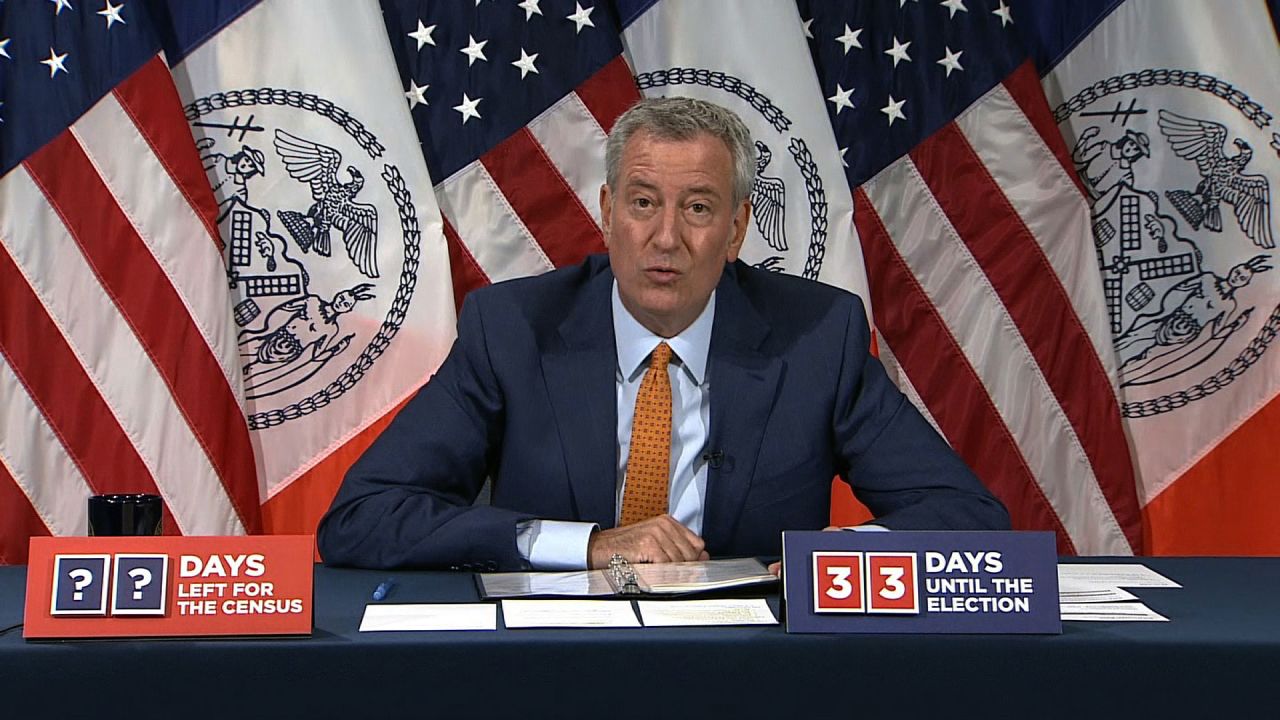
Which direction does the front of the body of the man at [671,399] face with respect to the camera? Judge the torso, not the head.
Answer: toward the camera

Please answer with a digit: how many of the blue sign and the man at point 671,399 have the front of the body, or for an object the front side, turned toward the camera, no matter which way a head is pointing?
2

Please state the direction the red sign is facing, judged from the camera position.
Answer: facing the viewer

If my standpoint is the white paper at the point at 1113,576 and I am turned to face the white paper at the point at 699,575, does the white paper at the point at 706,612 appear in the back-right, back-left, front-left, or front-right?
front-left

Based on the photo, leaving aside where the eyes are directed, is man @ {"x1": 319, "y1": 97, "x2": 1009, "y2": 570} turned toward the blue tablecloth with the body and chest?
yes

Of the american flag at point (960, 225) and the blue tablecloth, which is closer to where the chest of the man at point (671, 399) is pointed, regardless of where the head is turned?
the blue tablecloth

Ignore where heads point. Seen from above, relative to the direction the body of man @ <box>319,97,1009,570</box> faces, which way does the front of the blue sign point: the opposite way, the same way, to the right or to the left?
the same way

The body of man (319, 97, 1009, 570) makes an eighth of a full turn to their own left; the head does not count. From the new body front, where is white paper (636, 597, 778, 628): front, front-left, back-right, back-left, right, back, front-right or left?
front-right

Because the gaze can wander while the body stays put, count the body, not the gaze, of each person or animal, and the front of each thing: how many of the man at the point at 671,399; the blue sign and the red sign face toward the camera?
3

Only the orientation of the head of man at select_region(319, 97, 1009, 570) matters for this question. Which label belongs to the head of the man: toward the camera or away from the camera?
toward the camera

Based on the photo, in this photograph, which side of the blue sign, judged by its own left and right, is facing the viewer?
front

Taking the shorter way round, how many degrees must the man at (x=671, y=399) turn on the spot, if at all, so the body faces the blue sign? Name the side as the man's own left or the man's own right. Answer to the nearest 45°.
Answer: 0° — they already face it

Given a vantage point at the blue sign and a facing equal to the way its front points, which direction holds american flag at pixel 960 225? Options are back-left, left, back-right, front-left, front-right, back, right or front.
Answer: back

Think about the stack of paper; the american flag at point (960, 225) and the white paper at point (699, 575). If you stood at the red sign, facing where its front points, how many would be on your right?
0
